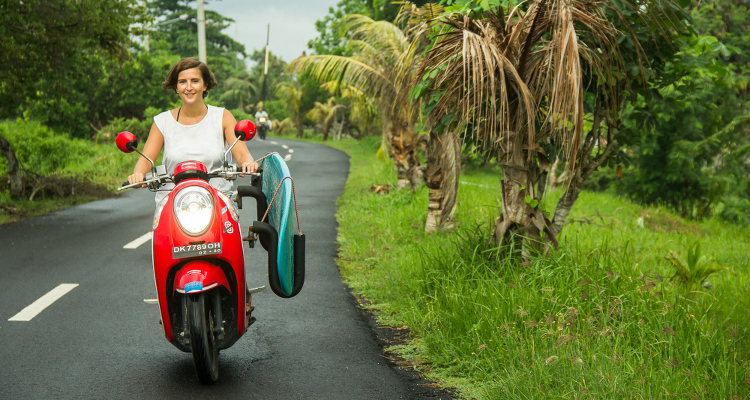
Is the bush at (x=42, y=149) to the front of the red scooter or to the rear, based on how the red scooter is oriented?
to the rear

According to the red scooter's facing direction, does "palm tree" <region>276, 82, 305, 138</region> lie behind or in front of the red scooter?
behind

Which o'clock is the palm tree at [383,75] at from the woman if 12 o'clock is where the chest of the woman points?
The palm tree is roughly at 7 o'clock from the woman.

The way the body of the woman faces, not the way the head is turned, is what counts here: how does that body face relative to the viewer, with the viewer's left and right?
facing the viewer

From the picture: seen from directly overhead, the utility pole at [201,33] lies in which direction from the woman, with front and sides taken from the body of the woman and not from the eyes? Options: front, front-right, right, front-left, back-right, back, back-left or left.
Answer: back

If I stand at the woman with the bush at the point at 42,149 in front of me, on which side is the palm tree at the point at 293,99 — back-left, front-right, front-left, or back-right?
front-right

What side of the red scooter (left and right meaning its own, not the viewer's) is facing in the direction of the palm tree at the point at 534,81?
back

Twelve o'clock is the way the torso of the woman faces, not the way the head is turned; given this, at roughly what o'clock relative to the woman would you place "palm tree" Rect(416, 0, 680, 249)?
The palm tree is roughly at 7 o'clock from the woman.

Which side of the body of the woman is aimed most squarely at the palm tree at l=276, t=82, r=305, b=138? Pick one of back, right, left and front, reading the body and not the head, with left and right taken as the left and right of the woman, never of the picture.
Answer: back

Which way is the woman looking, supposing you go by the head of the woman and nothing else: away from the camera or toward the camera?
toward the camera

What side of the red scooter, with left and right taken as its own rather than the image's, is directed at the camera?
front

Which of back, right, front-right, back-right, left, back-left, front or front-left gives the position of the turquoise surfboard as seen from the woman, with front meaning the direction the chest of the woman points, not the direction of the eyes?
front-left
